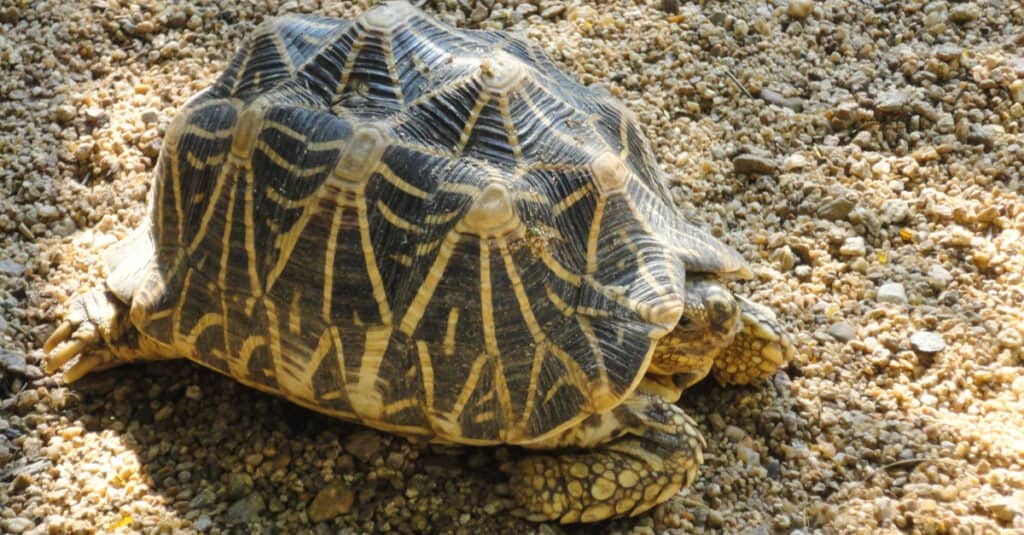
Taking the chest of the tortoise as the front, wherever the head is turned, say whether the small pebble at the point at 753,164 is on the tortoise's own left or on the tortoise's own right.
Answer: on the tortoise's own left

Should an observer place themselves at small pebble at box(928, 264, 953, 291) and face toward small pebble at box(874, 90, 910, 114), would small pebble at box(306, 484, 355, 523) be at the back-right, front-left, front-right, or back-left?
back-left

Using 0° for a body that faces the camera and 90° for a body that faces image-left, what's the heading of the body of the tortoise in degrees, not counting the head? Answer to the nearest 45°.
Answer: approximately 315°

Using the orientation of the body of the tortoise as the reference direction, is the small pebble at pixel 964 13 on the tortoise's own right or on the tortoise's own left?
on the tortoise's own left

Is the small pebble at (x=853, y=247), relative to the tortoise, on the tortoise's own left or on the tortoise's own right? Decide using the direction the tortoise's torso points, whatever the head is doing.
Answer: on the tortoise's own left

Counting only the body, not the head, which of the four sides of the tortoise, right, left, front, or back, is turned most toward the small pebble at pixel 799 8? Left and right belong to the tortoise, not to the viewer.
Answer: left

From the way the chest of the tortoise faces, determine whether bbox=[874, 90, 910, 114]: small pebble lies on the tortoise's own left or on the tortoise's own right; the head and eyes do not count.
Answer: on the tortoise's own left
